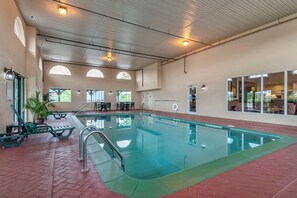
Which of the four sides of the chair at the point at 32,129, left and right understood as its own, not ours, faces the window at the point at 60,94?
left

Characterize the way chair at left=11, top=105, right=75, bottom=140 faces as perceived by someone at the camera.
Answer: facing to the right of the viewer

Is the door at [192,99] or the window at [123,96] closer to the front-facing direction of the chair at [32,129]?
the door
